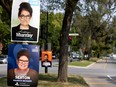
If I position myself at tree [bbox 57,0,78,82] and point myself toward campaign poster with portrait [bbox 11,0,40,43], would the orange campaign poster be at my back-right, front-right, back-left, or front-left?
back-right

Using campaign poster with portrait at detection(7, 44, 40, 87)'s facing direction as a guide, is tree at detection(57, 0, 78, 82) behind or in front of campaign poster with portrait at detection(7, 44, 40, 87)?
behind

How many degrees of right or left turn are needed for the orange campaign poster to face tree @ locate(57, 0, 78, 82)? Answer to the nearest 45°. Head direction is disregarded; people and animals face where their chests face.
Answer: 0° — it already faces it

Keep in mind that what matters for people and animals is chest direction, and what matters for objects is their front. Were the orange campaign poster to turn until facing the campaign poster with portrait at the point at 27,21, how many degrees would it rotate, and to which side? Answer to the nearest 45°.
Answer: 0° — it already faces it

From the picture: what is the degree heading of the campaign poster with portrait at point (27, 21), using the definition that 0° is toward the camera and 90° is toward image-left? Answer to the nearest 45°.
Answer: approximately 0°

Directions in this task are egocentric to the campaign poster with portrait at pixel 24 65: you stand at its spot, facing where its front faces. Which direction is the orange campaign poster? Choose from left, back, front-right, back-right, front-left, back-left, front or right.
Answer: back

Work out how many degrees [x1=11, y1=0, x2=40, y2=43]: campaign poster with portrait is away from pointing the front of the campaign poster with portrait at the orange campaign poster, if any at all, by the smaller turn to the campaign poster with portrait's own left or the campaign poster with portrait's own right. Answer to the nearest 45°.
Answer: approximately 180°
